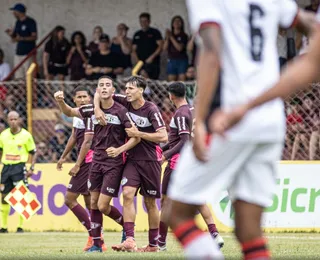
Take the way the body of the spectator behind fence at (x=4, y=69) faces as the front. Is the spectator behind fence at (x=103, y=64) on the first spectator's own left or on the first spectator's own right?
on the first spectator's own left

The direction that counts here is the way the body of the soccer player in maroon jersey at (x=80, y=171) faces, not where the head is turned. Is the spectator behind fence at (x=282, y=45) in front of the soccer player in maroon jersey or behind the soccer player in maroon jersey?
behind

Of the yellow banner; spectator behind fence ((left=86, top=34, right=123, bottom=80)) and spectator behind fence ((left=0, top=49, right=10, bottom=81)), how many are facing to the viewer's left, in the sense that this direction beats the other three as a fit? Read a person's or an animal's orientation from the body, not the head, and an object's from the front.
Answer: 0

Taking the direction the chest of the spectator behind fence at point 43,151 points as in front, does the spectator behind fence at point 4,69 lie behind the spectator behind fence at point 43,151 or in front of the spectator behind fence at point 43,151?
behind

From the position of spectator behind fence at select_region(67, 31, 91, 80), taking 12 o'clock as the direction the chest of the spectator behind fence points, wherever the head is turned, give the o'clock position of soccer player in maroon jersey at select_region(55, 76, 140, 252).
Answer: The soccer player in maroon jersey is roughly at 12 o'clock from the spectator behind fence.

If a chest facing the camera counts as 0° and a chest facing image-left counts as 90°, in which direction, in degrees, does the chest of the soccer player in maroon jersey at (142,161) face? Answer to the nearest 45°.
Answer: approximately 45°

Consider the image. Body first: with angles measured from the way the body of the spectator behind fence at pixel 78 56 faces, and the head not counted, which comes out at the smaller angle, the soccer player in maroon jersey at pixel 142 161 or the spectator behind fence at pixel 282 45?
the soccer player in maroon jersey

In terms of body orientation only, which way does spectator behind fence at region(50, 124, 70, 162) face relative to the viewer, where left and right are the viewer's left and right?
facing the viewer

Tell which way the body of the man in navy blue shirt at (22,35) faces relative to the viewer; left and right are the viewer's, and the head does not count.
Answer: facing the viewer and to the left of the viewer

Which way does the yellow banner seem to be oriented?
toward the camera

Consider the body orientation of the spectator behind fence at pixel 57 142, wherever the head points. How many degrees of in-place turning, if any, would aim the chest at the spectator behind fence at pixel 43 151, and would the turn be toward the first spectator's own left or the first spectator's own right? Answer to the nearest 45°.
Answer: approximately 90° to the first spectator's own right

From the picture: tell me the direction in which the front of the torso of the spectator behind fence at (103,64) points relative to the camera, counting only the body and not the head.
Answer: toward the camera

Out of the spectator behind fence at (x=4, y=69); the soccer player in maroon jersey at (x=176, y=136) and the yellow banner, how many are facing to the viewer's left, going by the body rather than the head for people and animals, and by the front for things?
1
